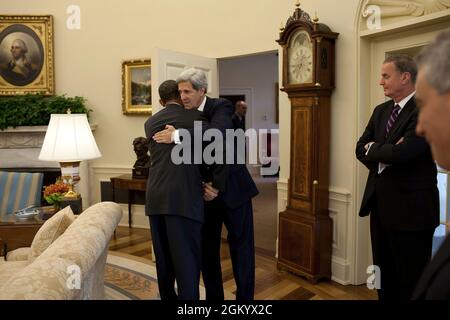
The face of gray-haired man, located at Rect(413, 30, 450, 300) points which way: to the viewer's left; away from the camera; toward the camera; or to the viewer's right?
to the viewer's left

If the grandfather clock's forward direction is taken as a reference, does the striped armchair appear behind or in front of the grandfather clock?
in front

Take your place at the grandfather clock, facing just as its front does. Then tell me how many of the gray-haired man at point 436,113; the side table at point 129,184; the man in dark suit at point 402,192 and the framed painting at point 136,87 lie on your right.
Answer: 2

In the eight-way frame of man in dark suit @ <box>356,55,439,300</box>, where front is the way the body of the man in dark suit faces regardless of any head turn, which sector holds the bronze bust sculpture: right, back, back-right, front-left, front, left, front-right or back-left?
right

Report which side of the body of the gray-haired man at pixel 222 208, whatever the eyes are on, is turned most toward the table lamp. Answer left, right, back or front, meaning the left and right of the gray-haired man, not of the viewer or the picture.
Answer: right

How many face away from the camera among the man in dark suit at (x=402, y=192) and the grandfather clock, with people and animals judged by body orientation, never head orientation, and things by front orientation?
0

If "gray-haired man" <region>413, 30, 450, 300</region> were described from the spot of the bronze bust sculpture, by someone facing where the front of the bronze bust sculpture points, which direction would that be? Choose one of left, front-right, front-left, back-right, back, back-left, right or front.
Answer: front-left

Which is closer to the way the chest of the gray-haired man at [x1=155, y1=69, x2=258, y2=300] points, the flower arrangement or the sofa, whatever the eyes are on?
the sofa

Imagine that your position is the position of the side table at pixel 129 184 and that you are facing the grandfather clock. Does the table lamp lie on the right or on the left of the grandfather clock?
right

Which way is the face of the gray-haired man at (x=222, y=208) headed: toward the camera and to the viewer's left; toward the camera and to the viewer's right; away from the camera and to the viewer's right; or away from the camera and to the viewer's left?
toward the camera and to the viewer's left

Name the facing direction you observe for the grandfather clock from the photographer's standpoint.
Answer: facing the viewer and to the left of the viewer

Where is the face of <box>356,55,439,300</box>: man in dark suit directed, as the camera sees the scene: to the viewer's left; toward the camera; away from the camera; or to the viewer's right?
to the viewer's left

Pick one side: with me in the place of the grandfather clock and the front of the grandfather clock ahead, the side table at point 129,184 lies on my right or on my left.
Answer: on my right

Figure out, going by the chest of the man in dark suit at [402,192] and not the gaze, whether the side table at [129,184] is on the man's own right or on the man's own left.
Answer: on the man's own right
